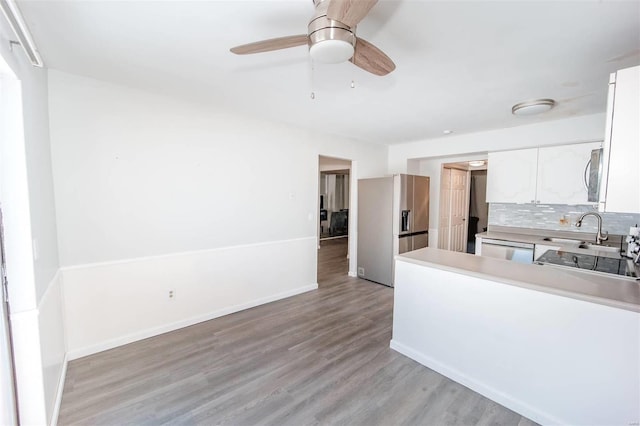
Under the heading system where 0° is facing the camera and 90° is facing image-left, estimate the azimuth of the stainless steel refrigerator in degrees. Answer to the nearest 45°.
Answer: approximately 315°

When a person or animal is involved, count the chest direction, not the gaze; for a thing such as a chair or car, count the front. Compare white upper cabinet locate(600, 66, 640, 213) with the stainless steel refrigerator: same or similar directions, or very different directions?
very different directions

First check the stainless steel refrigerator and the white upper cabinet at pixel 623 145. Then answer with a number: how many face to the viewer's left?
1

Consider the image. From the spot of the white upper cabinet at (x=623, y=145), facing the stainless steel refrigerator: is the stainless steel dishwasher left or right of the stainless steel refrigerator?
right

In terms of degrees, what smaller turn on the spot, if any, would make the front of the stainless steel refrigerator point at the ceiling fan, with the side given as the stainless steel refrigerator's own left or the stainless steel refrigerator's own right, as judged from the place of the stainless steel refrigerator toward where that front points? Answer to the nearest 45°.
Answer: approximately 45° to the stainless steel refrigerator's own right

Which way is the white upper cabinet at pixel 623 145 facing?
to the viewer's left
